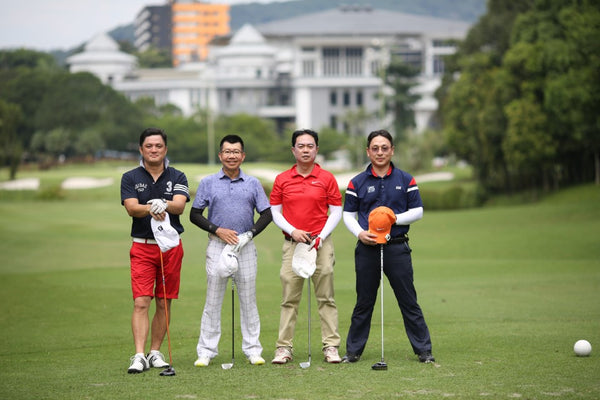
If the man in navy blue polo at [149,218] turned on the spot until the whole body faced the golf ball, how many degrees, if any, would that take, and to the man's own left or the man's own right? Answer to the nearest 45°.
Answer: approximately 90° to the man's own left

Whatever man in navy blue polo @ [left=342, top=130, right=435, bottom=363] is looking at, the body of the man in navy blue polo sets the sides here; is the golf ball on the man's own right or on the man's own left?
on the man's own left

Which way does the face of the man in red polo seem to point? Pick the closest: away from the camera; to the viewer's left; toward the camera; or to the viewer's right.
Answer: toward the camera

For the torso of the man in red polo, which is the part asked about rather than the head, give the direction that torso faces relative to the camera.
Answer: toward the camera

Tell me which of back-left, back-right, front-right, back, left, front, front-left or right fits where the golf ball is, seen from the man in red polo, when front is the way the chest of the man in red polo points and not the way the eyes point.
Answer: left

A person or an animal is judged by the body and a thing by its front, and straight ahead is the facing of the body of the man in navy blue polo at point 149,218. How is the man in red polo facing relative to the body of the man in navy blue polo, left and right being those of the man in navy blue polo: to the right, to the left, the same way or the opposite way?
the same way

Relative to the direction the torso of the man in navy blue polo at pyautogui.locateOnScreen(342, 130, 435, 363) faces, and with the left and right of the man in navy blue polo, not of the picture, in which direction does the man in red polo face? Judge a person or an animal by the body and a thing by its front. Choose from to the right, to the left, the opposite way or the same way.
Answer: the same way

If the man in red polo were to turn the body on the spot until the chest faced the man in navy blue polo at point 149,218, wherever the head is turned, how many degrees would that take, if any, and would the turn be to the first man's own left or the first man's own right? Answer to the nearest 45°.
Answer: approximately 90° to the first man's own right

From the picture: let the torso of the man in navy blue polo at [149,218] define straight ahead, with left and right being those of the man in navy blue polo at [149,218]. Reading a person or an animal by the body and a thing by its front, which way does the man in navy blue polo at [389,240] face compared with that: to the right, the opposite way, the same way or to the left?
the same way

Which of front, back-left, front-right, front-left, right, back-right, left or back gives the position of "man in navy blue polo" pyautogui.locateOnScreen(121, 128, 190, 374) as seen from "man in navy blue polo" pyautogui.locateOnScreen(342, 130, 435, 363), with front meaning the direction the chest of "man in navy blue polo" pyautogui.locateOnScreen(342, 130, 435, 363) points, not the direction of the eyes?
right

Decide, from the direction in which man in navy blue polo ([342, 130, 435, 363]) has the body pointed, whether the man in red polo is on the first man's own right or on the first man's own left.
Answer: on the first man's own right

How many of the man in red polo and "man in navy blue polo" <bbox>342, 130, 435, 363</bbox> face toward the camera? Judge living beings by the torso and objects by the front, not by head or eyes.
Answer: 2

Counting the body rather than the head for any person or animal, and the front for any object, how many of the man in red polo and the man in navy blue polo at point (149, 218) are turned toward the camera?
2

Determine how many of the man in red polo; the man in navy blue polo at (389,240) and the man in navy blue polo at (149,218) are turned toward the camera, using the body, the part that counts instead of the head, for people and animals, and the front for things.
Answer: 3

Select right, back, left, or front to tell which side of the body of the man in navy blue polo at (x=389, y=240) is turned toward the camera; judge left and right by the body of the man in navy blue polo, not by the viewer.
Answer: front

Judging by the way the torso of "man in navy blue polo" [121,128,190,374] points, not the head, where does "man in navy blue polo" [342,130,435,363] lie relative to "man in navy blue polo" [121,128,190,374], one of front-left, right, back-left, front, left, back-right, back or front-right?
left
